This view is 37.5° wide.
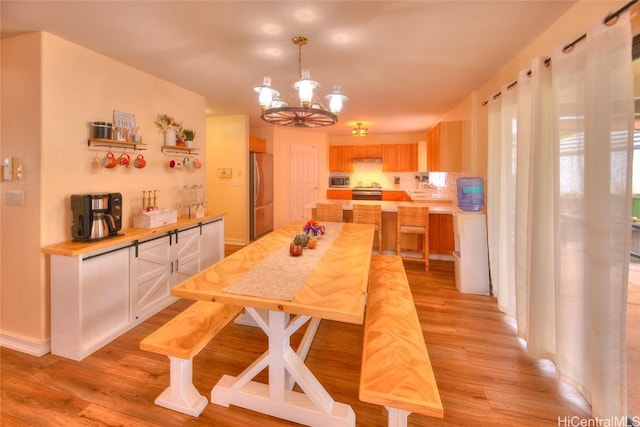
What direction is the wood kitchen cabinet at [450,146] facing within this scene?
to the viewer's left

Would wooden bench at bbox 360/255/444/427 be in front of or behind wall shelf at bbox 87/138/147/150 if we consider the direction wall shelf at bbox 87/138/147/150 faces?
in front

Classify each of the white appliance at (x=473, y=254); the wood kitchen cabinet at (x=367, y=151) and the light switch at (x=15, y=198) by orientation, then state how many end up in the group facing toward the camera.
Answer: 2
